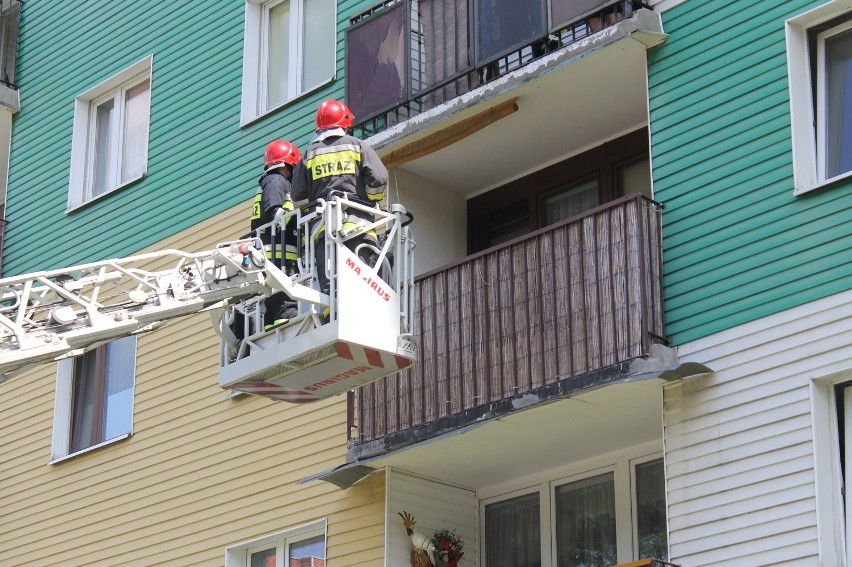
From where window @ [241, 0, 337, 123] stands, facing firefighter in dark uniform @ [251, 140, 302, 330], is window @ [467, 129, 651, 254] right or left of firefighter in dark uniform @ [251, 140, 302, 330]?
left

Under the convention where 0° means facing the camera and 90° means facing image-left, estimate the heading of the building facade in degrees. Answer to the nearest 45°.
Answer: approximately 45°
